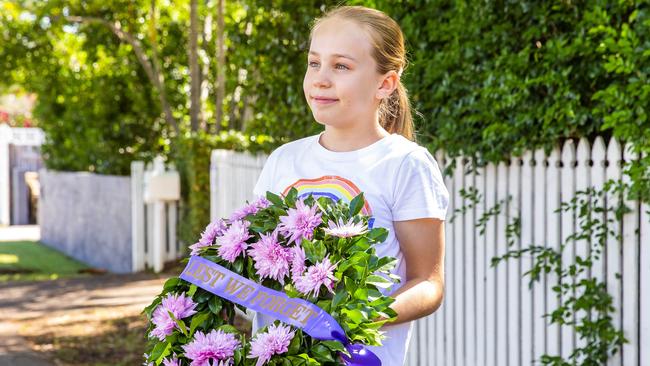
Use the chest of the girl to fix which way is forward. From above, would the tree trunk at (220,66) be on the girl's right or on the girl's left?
on the girl's right

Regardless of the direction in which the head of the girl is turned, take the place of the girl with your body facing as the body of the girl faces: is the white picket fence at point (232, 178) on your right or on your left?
on your right

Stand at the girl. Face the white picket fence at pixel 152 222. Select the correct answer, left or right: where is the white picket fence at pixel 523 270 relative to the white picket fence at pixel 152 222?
right

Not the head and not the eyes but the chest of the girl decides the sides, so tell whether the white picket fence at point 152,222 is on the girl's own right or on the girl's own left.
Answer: on the girl's own right

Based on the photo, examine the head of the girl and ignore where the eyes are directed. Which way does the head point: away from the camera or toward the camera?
toward the camera

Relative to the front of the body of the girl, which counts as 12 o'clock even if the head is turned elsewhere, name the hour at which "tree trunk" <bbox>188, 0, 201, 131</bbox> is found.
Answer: The tree trunk is roughly at 4 o'clock from the girl.

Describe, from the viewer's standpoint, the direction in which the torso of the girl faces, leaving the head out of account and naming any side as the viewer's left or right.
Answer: facing the viewer and to the left of the viewer

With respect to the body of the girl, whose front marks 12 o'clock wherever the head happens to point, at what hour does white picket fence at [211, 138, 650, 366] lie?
The white picket fence is roughly at 5 o'clock from the girl.
